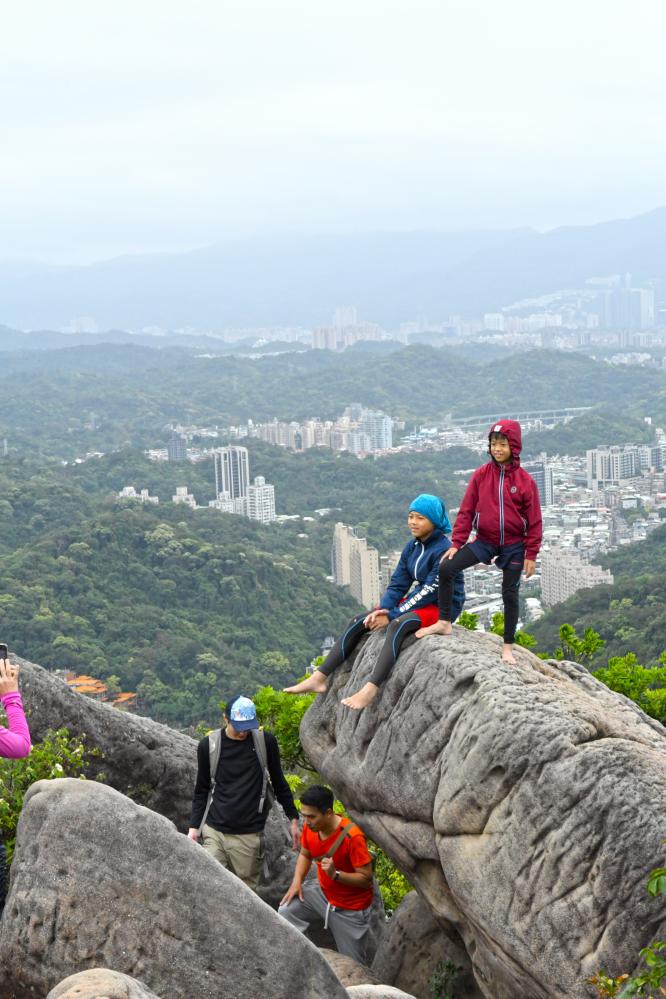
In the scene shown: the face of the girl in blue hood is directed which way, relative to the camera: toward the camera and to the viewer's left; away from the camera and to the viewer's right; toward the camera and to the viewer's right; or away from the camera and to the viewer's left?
toward the camera and to the viewer's left

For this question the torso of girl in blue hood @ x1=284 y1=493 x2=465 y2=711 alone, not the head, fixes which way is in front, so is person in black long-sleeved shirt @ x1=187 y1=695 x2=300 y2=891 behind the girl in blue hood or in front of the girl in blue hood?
in front

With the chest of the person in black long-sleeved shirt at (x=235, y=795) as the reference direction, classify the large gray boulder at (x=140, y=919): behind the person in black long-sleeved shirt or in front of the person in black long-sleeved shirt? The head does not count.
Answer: in front

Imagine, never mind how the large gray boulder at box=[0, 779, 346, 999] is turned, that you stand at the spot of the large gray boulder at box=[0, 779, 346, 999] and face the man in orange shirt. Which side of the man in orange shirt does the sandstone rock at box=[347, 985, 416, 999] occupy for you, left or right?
right
